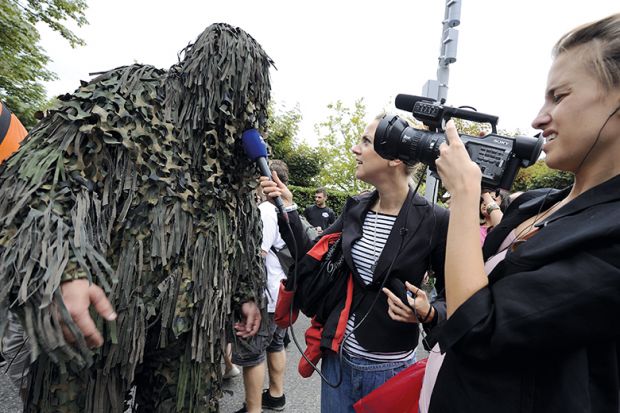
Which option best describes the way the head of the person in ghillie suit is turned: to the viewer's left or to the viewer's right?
to the viewer's right

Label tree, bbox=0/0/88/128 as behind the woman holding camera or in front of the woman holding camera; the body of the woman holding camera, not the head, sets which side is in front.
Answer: in front

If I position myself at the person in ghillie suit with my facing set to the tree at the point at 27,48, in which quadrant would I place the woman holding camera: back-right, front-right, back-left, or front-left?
back-right

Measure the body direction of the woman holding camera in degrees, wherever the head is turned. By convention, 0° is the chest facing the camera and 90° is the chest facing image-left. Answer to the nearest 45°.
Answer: approximately 90°

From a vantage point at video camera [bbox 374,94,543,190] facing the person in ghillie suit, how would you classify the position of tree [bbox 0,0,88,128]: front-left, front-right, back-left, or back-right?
front-right

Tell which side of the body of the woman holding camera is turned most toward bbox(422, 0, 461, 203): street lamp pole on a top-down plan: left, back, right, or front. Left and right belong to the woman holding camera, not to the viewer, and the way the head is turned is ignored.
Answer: right

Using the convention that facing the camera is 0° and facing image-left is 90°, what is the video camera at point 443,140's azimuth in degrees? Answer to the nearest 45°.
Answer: approximately 90°

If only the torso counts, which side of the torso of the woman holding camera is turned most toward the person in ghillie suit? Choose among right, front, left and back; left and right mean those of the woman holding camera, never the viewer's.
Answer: front

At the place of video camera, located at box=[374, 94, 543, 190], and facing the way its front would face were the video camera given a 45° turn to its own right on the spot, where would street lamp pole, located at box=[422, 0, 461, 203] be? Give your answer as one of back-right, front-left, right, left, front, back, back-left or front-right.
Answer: front-right

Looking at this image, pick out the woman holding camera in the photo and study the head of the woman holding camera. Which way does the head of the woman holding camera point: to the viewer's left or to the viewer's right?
to the viewer's left
